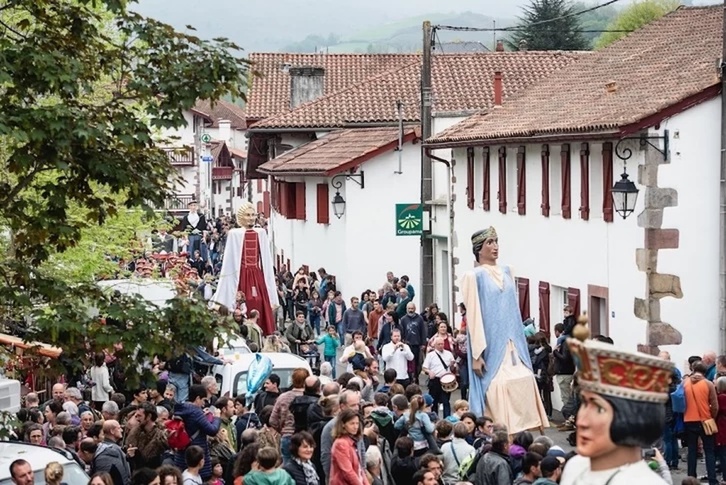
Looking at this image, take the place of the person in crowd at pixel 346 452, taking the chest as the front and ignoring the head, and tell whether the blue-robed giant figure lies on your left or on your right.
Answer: on your left

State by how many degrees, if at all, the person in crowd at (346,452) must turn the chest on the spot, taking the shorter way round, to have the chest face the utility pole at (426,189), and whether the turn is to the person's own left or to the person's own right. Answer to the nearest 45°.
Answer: approximately 135° to the person's own left

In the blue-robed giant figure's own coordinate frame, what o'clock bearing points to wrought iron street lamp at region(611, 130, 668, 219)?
The wrought iron street lamp is roughly at 8 o'clock from the blue-robed giant figure.

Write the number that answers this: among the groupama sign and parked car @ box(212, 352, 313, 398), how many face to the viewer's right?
0

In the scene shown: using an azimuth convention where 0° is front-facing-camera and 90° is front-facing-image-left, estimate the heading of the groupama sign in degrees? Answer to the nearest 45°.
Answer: approximately 0°

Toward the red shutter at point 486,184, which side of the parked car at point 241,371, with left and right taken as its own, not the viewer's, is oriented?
back

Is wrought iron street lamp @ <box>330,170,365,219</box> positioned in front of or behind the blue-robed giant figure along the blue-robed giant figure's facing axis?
behind

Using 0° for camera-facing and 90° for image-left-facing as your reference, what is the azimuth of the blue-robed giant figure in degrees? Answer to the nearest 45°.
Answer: approximately 315°

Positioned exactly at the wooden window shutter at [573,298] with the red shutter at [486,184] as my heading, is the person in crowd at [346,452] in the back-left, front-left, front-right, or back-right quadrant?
back-left
